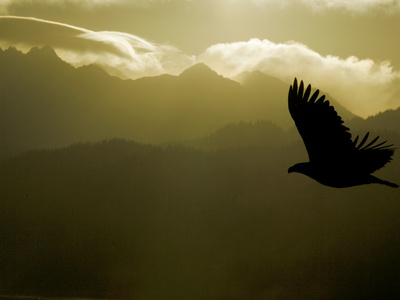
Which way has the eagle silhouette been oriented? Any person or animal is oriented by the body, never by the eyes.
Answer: to the viewer's left
